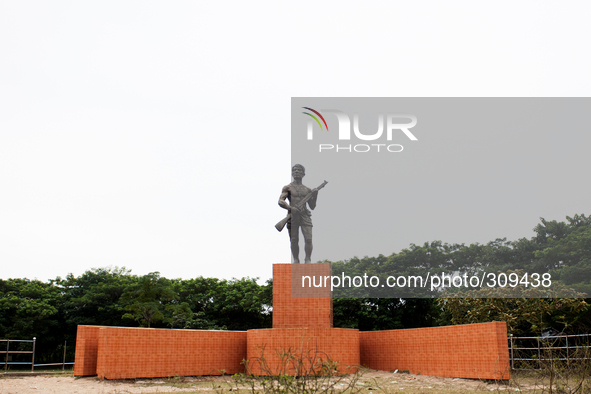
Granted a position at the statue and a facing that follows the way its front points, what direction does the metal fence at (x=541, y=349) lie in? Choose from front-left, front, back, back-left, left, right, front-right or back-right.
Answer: left

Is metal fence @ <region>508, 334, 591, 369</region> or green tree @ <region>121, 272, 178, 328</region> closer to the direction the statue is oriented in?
the metal fence

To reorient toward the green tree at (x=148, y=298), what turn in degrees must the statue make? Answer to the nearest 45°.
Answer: approximately 135° to its right

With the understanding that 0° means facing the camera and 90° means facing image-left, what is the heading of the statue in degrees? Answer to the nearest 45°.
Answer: approximately 0°

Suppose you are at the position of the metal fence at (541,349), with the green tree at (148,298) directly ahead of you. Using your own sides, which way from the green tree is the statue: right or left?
left
